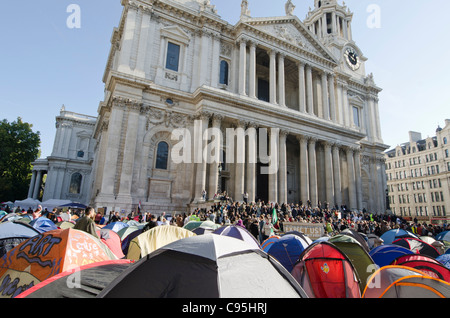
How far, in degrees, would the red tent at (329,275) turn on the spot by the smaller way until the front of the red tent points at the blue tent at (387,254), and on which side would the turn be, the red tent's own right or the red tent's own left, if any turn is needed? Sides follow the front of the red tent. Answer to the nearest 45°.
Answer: approximately 135° to the red tent's own left

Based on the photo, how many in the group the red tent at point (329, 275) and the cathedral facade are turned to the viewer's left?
0

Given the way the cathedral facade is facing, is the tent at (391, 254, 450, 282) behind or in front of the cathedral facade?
in front

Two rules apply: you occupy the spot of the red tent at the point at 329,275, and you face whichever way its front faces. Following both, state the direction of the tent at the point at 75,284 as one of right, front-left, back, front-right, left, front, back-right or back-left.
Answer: front-right

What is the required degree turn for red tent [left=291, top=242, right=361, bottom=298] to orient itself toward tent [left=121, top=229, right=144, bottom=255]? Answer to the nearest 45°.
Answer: approximately 90° to its right

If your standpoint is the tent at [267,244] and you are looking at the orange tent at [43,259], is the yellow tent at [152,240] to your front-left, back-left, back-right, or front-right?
front-right

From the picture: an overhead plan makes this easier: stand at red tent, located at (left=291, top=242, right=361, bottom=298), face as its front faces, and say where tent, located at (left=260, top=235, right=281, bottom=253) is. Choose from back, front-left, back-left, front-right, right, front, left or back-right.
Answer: back-right

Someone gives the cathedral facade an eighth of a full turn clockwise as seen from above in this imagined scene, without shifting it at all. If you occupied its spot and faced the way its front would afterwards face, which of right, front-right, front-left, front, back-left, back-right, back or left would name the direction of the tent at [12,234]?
front

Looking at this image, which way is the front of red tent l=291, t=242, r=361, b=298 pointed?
toward the camera

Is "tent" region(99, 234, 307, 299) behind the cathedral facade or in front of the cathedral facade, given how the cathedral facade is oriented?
in front

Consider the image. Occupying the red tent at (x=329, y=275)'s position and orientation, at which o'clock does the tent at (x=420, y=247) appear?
The tent is roughly at 7 o'clock from the red tent.

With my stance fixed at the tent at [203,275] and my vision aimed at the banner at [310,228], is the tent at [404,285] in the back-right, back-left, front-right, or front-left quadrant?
front-right

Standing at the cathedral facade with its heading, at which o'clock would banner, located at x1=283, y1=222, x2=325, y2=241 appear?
The banner is roughly at 12 o'clock from the cathedral facade.

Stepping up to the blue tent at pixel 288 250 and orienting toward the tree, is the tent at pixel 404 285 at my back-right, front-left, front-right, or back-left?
back-left

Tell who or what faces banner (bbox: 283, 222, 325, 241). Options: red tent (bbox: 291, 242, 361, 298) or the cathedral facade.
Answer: the cathedral facade

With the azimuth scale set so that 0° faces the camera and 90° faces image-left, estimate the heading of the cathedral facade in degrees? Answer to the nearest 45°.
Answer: approximately 315°

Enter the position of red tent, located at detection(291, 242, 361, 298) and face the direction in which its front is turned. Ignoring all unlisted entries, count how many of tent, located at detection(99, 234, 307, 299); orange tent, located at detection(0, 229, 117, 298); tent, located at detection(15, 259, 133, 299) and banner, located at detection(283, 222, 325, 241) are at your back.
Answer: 1
